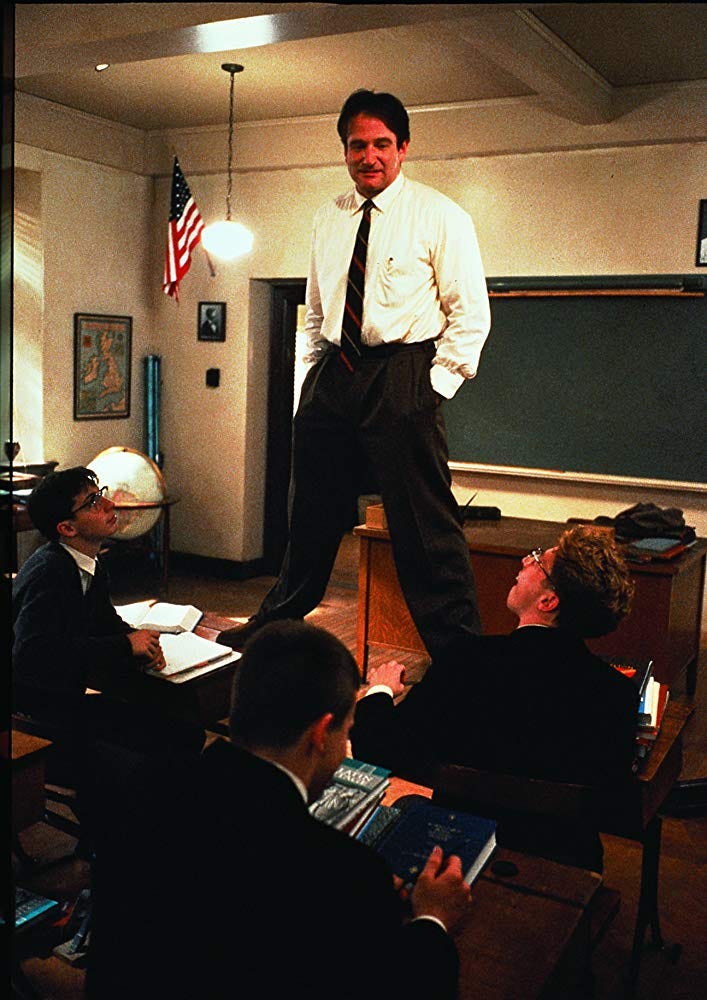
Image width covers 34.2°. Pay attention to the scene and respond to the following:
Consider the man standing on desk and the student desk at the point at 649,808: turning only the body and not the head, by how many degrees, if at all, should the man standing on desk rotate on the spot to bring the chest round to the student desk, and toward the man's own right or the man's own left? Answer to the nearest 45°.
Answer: approximately 45° to the man's own left

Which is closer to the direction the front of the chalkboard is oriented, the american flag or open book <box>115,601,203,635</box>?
the open book

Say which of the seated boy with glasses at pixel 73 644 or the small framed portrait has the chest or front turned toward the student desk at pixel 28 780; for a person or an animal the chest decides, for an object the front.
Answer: the small framed portrait

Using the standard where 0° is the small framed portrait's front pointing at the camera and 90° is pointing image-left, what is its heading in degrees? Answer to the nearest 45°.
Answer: approximately 0°

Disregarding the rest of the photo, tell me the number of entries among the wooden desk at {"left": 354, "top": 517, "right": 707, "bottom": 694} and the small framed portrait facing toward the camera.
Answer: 1

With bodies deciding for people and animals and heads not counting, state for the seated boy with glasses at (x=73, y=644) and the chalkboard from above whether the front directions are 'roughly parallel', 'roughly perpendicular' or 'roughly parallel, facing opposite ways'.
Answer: roughly perpendicular

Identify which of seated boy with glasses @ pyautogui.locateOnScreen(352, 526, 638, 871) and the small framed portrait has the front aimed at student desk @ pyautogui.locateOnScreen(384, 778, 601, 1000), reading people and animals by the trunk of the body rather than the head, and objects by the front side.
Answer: the small framed portrait
